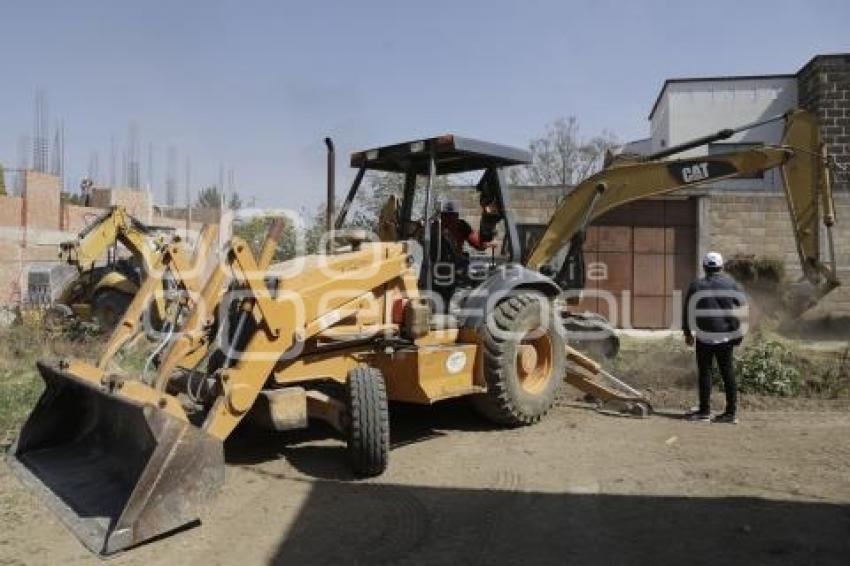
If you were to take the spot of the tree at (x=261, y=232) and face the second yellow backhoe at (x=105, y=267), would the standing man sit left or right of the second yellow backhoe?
left

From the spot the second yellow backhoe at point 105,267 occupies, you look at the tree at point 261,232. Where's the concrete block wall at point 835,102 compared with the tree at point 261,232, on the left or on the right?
right

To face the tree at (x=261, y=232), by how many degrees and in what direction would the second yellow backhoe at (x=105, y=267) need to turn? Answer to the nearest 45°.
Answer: approximately 180°

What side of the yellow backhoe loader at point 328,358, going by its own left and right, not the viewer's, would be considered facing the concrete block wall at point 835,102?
back

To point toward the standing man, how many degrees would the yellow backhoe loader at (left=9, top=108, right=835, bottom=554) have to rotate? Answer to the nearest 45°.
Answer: approximately 180°

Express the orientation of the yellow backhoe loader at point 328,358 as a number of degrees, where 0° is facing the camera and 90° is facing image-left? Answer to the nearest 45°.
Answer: approximately 45°

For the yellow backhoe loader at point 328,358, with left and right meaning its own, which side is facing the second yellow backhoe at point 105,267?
right
